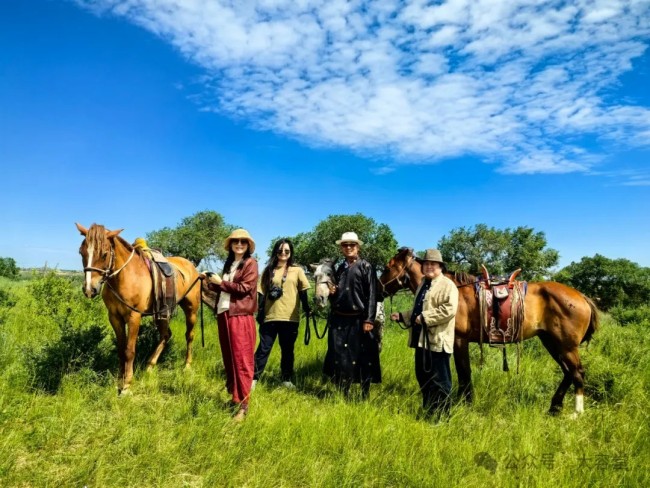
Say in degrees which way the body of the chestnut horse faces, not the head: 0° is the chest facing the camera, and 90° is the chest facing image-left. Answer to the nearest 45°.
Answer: approximately 45°

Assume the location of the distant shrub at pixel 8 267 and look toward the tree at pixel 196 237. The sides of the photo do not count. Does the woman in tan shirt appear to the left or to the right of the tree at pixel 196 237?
right

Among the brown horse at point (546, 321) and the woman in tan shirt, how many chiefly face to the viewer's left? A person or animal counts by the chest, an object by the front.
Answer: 1

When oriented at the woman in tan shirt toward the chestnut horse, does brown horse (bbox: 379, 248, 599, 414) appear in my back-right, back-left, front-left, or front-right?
back-left

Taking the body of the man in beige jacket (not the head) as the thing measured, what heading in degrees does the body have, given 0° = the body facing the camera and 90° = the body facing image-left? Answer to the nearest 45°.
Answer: approximately 45°

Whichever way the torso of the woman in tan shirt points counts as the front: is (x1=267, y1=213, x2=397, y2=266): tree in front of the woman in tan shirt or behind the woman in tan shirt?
behind

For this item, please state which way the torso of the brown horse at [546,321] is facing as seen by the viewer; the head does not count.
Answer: to the viewer's left

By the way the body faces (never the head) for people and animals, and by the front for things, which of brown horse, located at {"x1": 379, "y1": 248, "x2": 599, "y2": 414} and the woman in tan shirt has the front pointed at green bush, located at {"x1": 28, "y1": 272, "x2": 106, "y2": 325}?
the brown horse
